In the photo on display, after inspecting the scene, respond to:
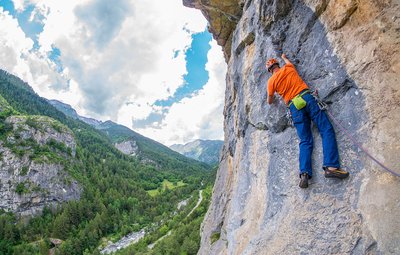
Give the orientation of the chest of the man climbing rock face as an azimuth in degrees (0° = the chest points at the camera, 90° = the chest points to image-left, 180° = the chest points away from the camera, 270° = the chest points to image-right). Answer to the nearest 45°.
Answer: approximately 180°
